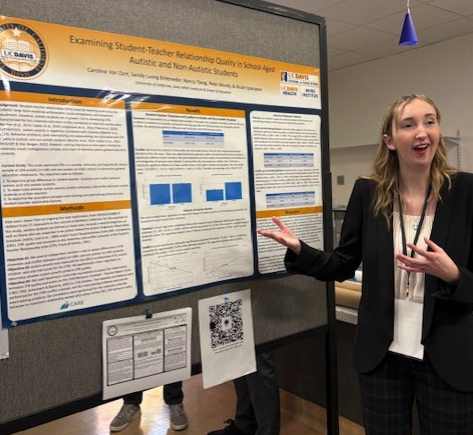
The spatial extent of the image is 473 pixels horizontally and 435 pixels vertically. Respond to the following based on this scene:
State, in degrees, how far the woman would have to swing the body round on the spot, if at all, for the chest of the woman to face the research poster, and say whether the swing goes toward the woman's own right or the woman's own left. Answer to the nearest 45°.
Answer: approximately 45° to the woman's own right

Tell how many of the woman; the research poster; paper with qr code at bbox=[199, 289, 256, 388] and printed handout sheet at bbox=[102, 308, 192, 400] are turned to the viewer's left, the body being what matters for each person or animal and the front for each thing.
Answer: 0

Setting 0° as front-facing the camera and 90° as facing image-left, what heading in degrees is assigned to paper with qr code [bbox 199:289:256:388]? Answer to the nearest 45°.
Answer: approximately 315°

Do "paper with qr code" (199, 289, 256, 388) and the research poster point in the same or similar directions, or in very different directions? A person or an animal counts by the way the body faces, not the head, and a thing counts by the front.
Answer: same or similar directions

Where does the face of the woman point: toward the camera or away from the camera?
toward the camera

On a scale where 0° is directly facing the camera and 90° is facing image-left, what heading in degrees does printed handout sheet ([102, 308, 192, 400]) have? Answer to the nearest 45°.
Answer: approximately 315°

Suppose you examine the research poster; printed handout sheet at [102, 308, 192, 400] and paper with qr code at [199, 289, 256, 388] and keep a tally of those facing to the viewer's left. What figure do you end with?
0

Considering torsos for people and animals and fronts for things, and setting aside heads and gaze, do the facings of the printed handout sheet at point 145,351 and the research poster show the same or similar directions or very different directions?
same or similar directions

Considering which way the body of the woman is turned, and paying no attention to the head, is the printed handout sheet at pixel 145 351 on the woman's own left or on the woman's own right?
on the woman's own right

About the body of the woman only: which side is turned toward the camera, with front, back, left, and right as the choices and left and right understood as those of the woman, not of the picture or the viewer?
front

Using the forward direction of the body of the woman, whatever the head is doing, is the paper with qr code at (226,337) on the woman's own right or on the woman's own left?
on the woman's own right

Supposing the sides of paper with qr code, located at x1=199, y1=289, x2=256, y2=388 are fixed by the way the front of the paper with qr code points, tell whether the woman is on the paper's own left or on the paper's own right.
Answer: on the paper's own left
